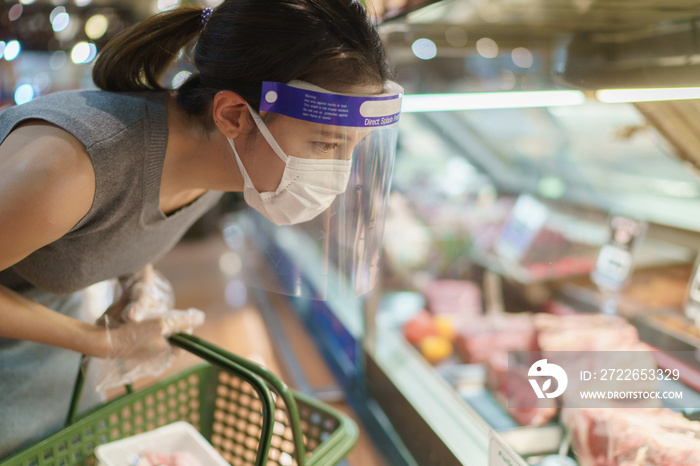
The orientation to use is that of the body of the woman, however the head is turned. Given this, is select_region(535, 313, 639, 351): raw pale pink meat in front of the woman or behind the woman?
in front

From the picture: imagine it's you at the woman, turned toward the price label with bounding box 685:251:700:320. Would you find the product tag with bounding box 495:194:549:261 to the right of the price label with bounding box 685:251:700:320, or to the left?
left

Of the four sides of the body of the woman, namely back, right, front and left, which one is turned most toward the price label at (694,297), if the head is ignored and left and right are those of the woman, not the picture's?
front

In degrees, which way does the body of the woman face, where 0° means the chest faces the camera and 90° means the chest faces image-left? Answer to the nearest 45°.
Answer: approximately 270°

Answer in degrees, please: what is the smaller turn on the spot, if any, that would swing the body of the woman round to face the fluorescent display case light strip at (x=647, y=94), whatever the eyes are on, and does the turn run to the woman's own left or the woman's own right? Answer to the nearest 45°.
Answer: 0° — they already face it
